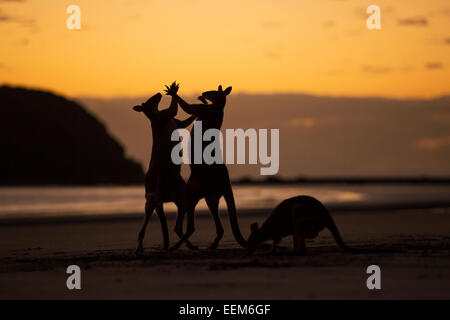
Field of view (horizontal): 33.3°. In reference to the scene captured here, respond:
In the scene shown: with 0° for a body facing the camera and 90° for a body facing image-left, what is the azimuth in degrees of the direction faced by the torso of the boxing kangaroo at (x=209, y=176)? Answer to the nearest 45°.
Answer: approximately 90°

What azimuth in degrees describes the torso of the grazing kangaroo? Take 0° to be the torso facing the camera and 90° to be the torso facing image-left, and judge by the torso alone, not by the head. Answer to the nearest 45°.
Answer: approximately 90°

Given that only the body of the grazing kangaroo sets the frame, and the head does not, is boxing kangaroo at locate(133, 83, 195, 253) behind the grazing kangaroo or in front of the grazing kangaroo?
in front

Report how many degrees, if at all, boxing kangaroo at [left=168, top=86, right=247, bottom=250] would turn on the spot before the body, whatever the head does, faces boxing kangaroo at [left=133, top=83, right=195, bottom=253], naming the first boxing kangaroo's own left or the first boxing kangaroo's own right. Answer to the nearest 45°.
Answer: approximately 45° to the first boxing kangaroo's own right

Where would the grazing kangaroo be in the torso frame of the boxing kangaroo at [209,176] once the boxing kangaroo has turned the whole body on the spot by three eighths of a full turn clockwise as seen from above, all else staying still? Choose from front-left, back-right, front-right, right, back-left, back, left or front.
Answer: right
